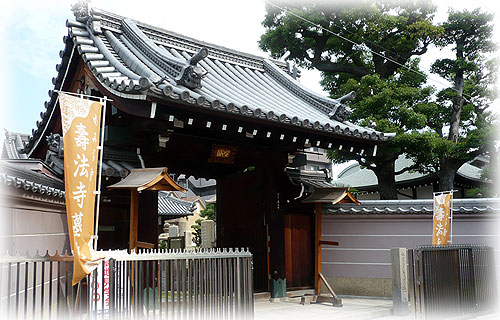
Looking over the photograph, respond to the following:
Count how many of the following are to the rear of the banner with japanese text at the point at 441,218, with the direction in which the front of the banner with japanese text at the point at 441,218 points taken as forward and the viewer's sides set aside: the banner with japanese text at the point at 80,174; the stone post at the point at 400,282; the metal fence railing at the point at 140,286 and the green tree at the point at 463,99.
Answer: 1

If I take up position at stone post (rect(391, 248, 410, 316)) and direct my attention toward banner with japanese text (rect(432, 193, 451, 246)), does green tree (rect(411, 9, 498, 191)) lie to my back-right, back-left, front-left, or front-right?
front-left

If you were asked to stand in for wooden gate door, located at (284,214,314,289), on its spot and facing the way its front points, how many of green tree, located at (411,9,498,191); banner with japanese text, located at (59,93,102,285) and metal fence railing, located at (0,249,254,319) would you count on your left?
1

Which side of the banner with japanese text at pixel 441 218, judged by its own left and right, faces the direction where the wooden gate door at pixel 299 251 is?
right

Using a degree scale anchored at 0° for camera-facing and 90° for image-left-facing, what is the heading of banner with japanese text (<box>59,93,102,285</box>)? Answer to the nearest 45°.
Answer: approximately 0°

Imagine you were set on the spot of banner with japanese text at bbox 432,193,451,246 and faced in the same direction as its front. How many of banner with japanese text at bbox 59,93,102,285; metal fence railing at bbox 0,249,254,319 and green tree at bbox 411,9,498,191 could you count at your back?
1

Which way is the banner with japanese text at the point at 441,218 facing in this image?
toward the camera

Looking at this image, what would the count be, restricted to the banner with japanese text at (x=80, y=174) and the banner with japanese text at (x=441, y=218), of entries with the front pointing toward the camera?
2

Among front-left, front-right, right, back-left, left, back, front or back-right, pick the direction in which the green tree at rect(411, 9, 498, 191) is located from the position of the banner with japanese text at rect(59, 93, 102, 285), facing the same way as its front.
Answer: back-left

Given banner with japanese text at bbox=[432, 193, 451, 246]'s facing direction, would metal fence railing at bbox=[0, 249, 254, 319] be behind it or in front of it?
in front

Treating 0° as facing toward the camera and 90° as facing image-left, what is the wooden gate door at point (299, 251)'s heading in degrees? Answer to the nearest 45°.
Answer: approximately 315°

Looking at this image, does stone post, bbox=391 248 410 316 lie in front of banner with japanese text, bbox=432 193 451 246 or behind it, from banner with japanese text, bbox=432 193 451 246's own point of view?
in front

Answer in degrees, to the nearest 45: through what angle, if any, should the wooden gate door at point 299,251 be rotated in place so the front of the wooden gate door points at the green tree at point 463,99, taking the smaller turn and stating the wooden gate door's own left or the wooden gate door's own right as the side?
approximately 90° to the wooden gate door's own left
